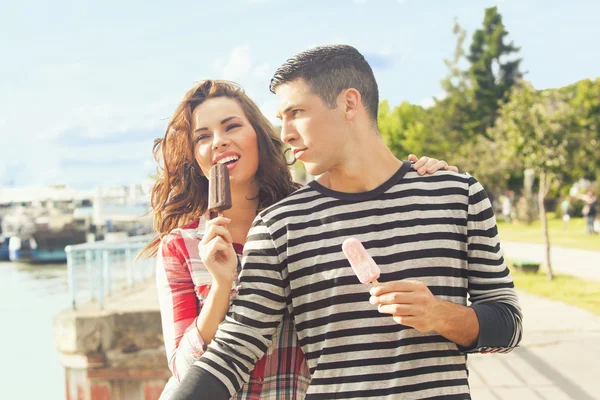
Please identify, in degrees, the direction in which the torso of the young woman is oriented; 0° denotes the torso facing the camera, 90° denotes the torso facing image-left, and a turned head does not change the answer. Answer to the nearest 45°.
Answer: approximately 0°

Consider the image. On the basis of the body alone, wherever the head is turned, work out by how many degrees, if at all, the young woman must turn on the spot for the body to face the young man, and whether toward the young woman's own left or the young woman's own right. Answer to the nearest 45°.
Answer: approximately 45° to the young woman's own left

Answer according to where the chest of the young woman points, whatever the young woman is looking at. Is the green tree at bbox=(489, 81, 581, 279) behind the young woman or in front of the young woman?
behind

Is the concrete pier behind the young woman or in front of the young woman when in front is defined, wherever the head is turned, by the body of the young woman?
behind

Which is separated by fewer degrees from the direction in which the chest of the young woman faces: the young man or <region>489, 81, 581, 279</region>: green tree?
the young man

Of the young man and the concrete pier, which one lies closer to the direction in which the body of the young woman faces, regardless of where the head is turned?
the young man

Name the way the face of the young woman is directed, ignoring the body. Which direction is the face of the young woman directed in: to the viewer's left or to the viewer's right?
to the viewer's right
